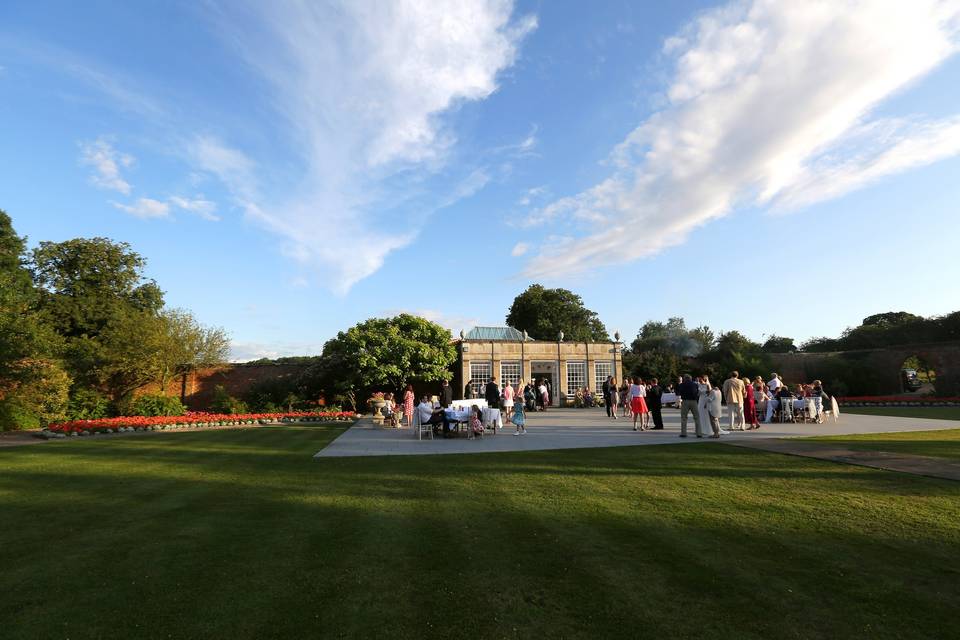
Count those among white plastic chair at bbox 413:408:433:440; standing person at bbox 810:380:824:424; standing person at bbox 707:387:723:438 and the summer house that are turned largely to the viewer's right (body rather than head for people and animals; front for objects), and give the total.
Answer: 1

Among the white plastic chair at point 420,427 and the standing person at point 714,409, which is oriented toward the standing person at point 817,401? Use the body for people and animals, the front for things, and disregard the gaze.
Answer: the white plastic chair

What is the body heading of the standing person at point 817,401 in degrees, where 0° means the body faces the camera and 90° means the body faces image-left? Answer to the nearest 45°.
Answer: approximately 90°

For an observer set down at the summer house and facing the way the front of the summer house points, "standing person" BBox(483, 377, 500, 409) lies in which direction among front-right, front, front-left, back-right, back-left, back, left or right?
front

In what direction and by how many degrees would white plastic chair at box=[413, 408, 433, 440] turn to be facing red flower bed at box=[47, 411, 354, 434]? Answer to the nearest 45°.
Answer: approximately 135° to its left

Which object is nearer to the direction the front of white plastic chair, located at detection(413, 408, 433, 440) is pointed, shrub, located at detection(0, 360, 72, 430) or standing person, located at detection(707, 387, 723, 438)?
the standing person

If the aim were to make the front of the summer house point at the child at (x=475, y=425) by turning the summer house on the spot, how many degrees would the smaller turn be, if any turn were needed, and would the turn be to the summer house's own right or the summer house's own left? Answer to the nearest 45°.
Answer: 0° — it already faces them

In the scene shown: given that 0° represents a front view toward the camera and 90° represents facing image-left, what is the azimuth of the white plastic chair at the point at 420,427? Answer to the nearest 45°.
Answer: approximately 270°

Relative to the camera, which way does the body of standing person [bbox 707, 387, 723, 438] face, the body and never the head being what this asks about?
to the viewer's left

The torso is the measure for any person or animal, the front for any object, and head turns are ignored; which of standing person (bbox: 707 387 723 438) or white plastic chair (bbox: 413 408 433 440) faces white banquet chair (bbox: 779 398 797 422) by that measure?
the white plastic chair

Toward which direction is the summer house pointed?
toward the camera

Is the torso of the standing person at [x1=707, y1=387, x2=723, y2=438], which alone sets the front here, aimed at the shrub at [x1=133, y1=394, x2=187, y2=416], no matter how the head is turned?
yes

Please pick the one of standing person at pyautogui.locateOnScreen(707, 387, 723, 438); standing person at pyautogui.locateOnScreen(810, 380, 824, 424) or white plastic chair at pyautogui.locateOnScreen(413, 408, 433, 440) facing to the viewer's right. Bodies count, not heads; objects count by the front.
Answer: the white plastic chair

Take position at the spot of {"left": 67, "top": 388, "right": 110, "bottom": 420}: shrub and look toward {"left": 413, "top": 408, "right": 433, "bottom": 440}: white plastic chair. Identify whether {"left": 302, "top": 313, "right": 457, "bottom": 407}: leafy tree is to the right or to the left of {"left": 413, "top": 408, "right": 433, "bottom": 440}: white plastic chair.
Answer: left

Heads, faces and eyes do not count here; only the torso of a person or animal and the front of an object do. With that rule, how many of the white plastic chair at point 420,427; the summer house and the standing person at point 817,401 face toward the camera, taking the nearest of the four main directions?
1

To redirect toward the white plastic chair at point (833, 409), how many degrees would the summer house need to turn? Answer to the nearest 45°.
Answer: approximately 45° to its left

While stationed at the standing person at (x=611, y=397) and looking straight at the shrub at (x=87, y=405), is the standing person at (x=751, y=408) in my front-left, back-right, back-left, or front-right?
back-left

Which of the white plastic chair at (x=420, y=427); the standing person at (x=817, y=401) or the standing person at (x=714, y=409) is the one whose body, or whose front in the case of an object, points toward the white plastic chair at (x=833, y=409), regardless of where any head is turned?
the white plastic chair at (x=420, y=427)

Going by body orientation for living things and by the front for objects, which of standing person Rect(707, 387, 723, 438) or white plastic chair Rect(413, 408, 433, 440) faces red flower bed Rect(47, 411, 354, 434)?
the standing person
